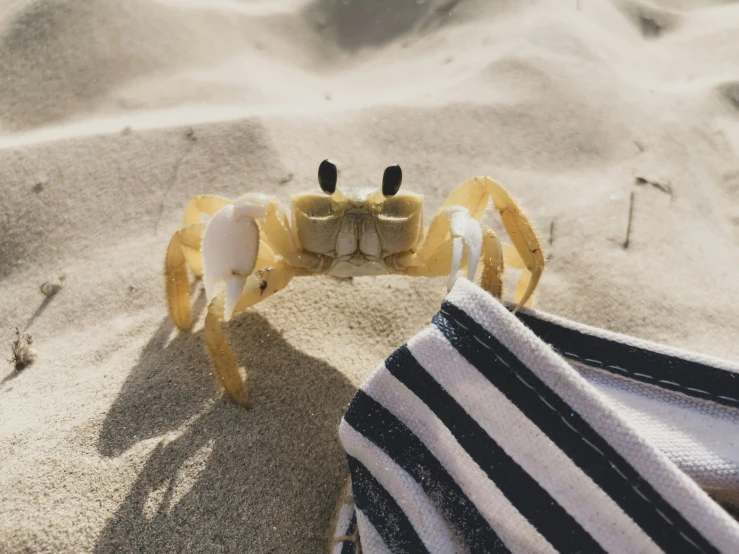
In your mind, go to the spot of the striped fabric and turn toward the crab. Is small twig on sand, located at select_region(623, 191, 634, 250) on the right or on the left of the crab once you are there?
right

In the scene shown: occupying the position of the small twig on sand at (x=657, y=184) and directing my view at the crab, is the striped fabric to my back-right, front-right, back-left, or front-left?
front-left

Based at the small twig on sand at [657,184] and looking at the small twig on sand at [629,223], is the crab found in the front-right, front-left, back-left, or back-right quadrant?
front-right

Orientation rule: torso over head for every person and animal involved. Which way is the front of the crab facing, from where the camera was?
facing the viewer

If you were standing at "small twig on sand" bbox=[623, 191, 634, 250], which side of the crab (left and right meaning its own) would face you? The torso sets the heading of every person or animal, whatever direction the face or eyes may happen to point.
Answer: left

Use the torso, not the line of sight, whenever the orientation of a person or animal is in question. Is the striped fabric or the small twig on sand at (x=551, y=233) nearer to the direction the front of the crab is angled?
the striped fabric

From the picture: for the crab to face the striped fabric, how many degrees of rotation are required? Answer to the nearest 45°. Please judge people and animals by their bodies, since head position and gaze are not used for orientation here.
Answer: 0° — it already faces it

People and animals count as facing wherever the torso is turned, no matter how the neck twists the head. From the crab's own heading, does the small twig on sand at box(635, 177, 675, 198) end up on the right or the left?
on its left

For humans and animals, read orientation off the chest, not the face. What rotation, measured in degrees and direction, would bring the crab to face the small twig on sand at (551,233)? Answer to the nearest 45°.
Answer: approximately 135° to its left
